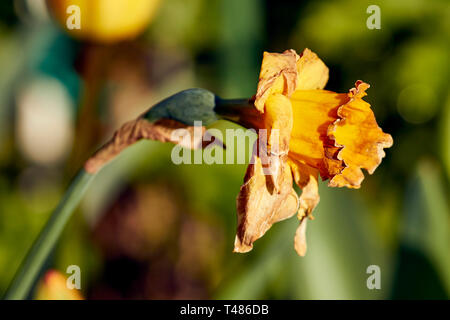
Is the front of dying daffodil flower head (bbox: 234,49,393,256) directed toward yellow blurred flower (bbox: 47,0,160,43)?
no

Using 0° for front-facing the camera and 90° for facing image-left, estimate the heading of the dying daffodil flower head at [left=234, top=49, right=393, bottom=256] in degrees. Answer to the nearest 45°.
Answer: approximately 270°
